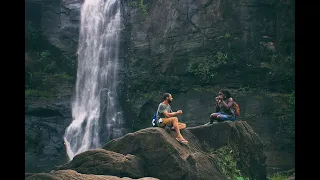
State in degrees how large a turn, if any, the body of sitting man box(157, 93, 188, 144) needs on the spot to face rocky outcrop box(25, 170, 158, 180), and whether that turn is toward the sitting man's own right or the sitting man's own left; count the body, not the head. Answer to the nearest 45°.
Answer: approximately 135° to the sitting man's own right

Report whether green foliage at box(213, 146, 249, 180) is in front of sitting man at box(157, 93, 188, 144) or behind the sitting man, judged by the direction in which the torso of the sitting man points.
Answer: in front

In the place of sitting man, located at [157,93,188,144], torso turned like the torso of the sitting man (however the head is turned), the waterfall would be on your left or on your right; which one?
on your left

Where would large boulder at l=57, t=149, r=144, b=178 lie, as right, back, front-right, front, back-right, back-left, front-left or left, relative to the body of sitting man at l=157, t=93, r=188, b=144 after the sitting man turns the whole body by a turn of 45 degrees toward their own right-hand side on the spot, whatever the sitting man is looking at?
right

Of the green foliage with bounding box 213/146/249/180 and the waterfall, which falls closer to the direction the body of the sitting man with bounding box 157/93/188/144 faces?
the green foliage

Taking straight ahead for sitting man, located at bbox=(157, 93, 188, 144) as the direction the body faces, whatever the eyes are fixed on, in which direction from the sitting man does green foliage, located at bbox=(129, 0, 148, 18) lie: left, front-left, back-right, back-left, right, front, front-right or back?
left

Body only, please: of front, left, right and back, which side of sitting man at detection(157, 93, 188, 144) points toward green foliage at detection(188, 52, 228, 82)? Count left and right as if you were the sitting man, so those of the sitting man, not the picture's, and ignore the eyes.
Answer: left

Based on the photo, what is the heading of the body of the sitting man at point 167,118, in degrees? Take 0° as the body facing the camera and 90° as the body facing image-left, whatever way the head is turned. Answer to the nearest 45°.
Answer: approximately 270°
